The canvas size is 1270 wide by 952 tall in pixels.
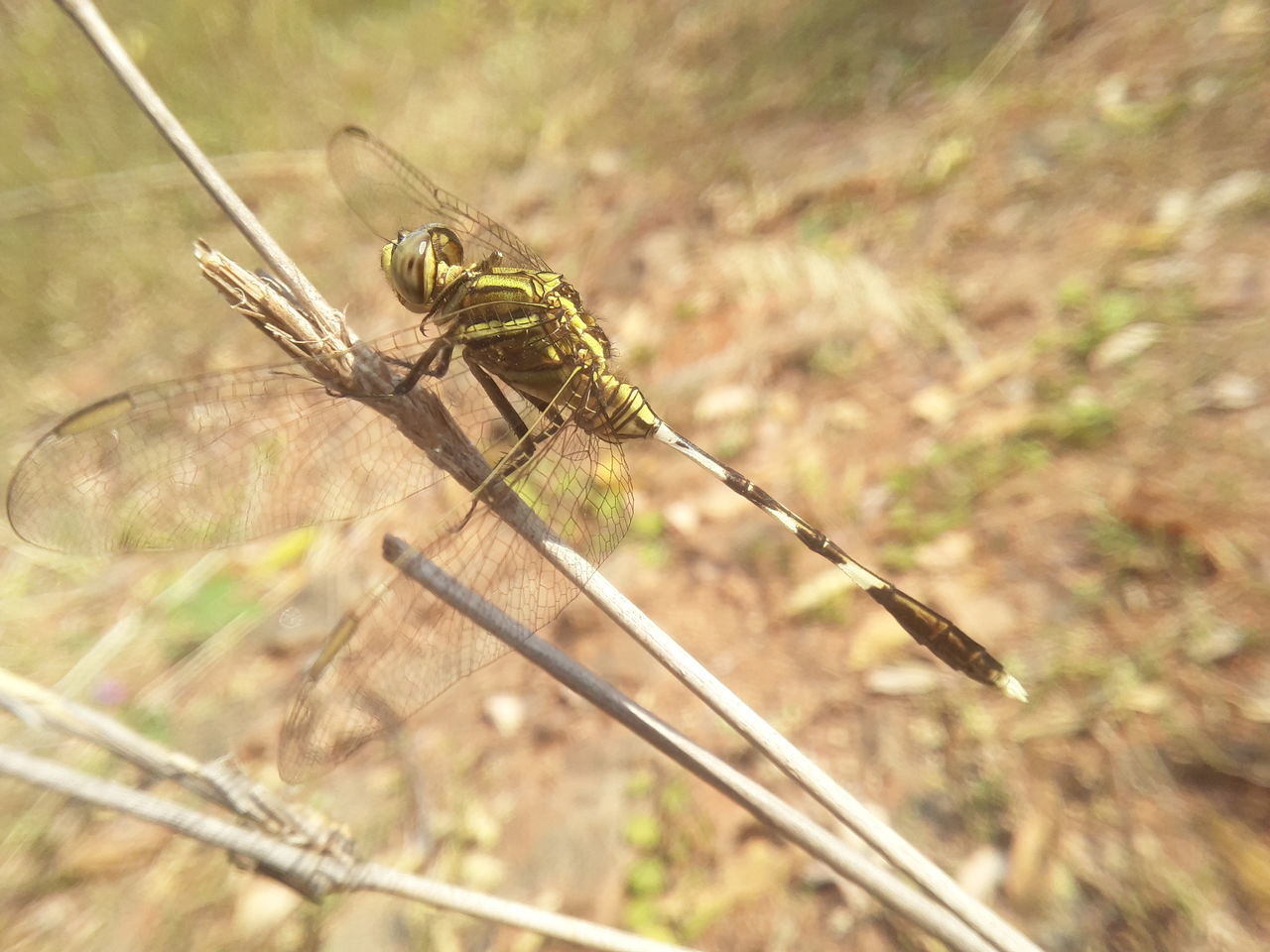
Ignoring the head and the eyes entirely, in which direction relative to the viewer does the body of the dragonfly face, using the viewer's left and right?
facing to the left of the viewer
